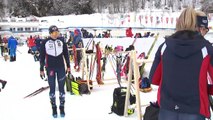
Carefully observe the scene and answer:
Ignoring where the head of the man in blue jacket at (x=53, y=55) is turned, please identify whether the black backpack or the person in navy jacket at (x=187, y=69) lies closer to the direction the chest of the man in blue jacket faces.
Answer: the person in navy jacket

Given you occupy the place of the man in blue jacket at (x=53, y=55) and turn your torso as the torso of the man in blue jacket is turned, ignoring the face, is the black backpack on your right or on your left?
on your left

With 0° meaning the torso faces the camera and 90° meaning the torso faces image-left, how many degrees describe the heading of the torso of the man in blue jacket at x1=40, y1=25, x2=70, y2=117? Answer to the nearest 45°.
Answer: approximately 0°

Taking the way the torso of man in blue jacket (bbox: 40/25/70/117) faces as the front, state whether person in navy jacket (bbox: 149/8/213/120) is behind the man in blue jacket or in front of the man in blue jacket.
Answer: in front
